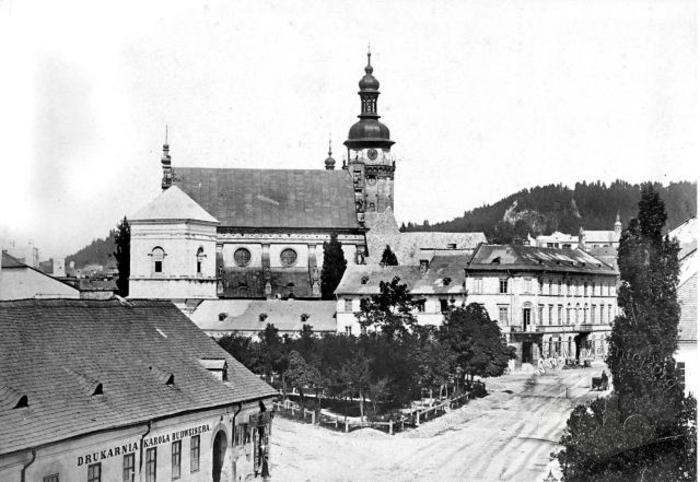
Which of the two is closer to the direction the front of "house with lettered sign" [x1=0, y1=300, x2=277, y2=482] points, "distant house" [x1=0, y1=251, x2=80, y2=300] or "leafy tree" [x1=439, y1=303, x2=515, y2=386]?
the leafy tree

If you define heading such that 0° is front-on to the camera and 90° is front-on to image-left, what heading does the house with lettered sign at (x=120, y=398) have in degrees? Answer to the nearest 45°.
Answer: approximately 315°

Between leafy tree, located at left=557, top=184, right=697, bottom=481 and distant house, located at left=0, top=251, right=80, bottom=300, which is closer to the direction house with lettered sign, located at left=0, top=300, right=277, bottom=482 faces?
the leafy tree

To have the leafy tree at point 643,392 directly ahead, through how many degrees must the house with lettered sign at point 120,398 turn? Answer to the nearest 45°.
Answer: approximately 45° to its left

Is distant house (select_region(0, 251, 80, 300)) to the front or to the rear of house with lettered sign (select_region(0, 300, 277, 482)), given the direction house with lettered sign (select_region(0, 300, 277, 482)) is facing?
to the rear

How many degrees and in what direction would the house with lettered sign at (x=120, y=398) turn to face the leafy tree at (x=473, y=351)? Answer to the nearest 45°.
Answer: approximately 90° to its left
